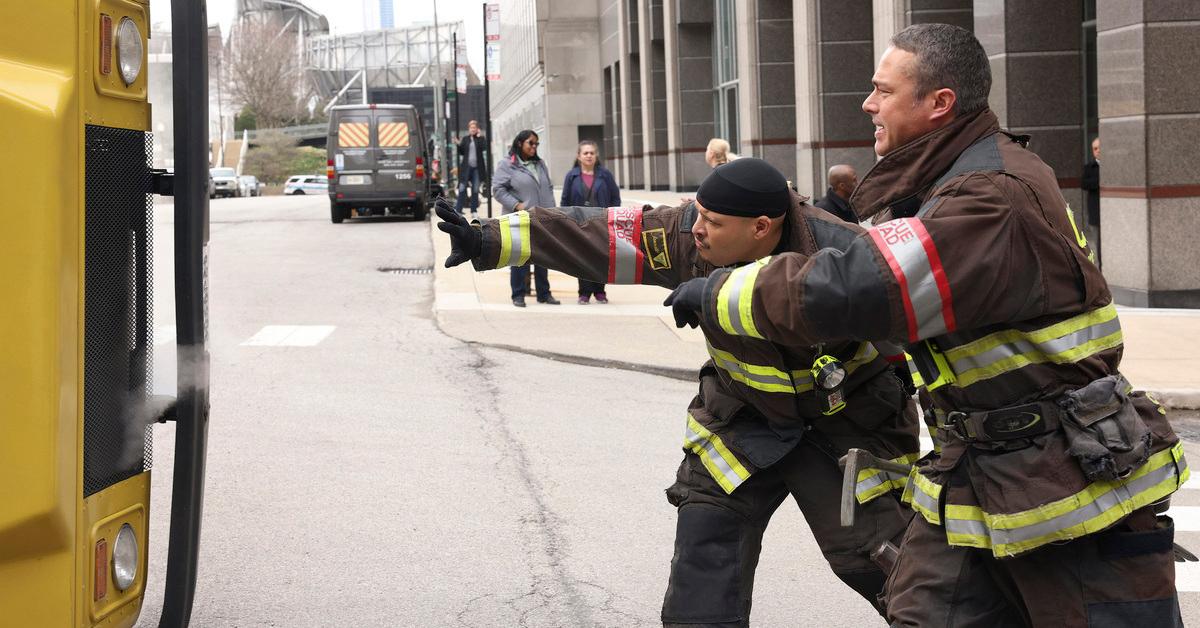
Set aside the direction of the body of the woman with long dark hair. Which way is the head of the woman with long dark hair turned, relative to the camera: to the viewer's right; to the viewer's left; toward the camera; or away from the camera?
toward the camera

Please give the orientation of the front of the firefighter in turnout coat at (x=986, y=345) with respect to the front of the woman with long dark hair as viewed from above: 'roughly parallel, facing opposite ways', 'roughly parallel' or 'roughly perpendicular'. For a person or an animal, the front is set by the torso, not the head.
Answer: roughly perpendicular

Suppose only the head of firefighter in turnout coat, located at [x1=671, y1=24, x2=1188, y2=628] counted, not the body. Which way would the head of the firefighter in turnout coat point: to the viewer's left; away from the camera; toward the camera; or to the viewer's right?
to the viewer's left

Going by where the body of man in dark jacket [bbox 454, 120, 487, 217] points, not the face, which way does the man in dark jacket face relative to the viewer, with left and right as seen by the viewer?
facing the viewer

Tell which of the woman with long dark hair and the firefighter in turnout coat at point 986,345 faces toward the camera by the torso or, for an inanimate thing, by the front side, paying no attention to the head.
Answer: the woman with long dark hair

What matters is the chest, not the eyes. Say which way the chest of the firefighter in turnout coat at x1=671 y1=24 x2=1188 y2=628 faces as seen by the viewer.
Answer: to the viewer's left

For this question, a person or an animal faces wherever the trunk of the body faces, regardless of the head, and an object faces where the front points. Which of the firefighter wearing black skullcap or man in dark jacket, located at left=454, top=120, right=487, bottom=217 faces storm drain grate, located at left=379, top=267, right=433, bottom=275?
the man in dark jacket

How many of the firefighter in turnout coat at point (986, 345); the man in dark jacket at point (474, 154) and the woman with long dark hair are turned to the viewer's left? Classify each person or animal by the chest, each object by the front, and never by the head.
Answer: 1

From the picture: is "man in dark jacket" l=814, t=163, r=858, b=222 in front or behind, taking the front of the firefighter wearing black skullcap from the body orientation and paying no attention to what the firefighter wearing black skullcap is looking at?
behind

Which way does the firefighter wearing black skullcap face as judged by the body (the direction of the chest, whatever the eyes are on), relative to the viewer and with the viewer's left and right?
facing the viewer and to the left of the viewer

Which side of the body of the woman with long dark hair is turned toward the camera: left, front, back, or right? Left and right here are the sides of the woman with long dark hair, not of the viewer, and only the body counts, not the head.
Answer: front

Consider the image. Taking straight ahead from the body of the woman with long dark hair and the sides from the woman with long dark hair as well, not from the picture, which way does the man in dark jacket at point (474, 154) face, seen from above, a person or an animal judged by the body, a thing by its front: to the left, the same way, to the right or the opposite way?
the same way

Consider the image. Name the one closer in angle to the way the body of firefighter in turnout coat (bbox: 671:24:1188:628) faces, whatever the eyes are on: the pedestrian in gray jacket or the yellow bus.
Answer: the yellow bus

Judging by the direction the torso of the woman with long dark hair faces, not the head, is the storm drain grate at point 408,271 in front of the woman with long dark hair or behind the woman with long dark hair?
behind
